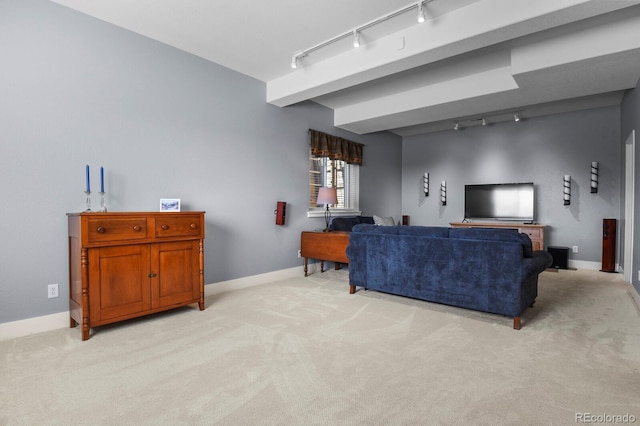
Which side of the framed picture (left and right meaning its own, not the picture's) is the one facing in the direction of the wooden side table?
left

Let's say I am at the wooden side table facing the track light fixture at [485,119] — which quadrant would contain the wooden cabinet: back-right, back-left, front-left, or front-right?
back-right

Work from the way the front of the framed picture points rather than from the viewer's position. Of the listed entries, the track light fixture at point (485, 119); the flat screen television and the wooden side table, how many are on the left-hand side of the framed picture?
3

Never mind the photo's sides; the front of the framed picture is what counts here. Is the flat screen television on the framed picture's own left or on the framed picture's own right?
on the framed picture's own left

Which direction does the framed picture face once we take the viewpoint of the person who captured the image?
facing the viewer

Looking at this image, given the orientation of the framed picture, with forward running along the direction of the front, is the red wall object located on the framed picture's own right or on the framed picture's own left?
on the framed picture's own left

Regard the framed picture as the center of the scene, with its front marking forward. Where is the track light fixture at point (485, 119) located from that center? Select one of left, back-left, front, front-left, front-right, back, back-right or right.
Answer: left

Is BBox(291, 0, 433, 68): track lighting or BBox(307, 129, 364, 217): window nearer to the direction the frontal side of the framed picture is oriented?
the track lighting

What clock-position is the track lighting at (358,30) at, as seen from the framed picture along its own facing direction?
The track lighting is roughly at 10 o'clock from the framed picture.

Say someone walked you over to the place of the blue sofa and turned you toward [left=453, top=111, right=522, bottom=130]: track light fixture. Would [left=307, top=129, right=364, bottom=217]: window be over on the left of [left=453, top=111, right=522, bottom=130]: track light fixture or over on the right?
left

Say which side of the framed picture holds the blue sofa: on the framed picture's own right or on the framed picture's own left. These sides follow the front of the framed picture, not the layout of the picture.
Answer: on the framed picture's own left
